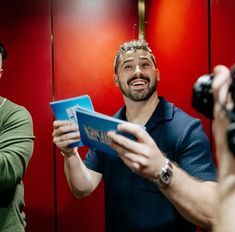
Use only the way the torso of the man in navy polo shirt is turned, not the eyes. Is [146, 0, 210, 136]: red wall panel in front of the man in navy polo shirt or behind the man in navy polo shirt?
behind

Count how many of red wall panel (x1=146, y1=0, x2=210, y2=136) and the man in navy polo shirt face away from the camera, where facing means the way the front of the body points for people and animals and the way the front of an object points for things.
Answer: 0

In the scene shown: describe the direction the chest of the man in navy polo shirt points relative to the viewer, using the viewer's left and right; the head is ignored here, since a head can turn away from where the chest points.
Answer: facing the viewer and to the left of the viewer

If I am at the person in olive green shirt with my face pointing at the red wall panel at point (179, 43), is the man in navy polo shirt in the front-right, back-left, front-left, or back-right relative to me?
front-right

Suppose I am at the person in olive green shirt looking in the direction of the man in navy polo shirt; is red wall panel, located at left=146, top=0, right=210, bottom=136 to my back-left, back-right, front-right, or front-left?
front-left

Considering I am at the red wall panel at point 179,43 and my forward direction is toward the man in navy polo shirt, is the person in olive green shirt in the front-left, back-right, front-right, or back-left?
front-right
